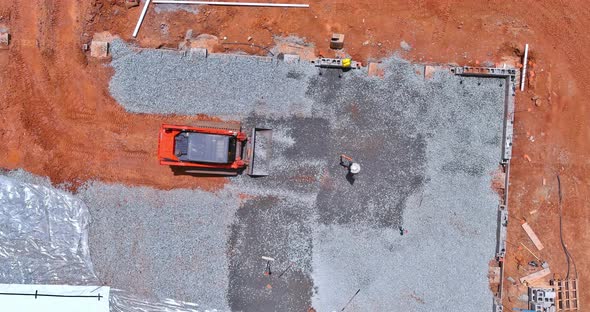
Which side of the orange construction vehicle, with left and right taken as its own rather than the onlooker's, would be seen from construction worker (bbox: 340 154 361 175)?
front

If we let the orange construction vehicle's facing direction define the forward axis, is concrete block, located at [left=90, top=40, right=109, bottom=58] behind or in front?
behind

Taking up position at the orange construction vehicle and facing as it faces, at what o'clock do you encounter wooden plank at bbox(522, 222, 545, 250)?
The wooden plank is roughly at 12 o'clock from the orange construction vehicle.

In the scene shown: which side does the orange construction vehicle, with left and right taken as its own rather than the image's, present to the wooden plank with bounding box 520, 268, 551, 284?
front

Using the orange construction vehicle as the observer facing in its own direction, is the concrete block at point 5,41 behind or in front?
behind

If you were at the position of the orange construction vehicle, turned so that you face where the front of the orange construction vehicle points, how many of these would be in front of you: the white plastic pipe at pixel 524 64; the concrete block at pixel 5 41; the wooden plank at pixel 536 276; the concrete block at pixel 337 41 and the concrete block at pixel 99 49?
3

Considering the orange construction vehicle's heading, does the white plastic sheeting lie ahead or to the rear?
to the rear

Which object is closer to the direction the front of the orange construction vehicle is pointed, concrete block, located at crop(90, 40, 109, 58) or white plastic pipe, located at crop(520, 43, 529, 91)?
the white plastic pipe

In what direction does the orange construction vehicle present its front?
to the viewer's right

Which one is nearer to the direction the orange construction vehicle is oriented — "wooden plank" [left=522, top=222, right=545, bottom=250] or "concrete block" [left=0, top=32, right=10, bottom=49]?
the wooden plank
